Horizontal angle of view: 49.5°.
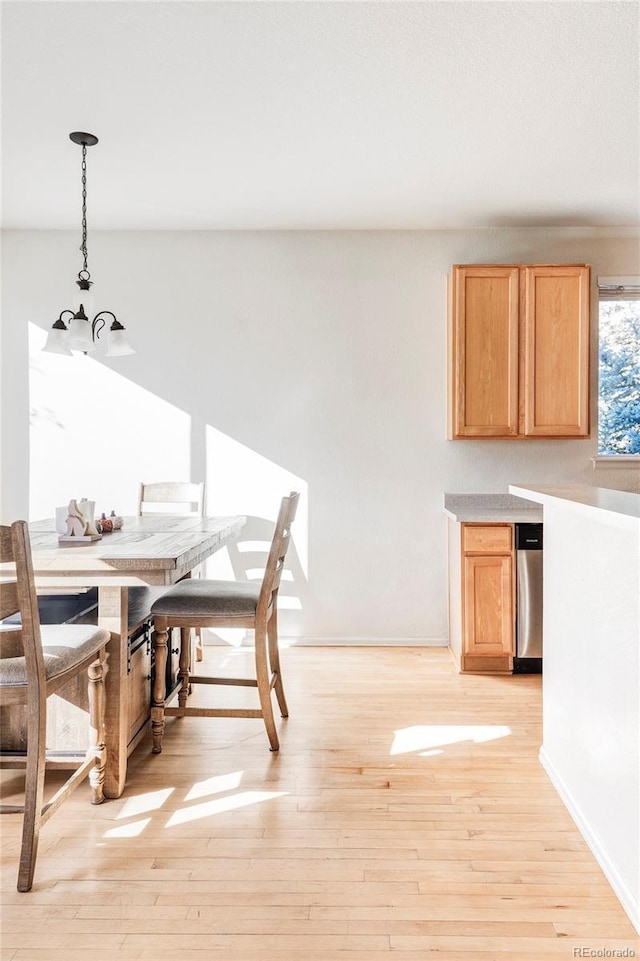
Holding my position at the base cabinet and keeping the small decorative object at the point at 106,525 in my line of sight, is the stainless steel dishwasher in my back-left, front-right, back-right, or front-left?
back-left

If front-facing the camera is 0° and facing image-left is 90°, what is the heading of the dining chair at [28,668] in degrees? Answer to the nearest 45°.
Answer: approximately 225°

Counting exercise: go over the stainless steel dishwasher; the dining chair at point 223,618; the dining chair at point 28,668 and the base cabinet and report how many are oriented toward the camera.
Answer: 2

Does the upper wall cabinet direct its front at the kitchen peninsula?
yes

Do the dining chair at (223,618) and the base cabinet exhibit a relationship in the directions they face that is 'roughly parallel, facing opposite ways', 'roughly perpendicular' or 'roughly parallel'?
roughly perpendicular

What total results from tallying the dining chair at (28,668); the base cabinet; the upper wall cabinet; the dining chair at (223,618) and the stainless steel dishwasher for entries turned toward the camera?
3

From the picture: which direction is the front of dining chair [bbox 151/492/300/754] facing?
to the viewer's left

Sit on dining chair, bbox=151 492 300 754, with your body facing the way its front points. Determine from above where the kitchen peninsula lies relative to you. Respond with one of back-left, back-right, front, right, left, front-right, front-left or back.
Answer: back-left

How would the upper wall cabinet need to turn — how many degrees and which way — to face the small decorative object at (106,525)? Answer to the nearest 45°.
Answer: approximately 45° to its right

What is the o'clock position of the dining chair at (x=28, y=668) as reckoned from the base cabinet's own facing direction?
The dining chair is roughly at 1 o'clock from the base cabinet.

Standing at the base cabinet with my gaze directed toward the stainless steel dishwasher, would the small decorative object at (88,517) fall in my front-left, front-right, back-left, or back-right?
back-right

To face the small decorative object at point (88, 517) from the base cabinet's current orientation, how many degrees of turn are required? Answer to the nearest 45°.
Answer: approximately 45° to its right

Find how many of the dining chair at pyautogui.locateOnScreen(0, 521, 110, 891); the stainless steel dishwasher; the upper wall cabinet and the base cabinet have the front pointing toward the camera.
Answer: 3
